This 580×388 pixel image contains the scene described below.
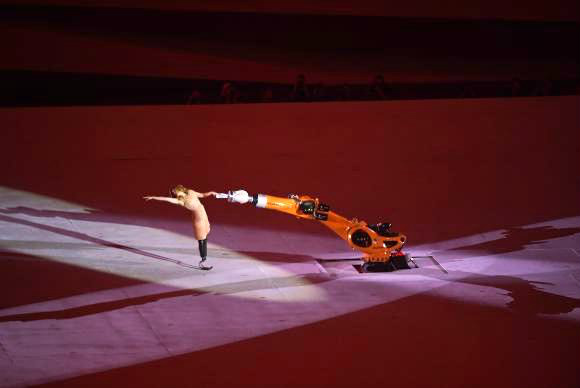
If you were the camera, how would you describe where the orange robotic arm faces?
facing to the left of the viewer

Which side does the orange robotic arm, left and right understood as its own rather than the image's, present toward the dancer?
front
